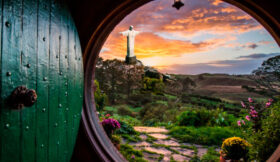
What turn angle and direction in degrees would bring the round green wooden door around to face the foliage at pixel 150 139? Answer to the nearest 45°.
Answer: approximately 90° to its left

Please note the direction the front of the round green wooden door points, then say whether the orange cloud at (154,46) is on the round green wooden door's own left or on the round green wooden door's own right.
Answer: on the round green wooden door's own left

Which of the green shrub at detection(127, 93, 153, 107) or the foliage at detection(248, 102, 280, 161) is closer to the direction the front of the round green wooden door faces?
the foliage

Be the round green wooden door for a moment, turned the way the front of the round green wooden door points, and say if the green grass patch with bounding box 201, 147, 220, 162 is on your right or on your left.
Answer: on your left

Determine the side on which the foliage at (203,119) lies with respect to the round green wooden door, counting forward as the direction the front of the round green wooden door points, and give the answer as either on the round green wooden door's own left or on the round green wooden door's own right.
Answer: on the round green wooden door's own left

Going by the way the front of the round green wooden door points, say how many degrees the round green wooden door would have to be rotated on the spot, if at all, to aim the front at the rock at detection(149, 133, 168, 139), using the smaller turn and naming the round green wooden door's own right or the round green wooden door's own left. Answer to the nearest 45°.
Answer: approximately 90° to the round green wooden door's own left

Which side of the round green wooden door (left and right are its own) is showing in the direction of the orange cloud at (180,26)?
left

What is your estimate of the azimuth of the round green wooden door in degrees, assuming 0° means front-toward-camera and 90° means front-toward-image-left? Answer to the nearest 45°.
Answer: approximately 315°
